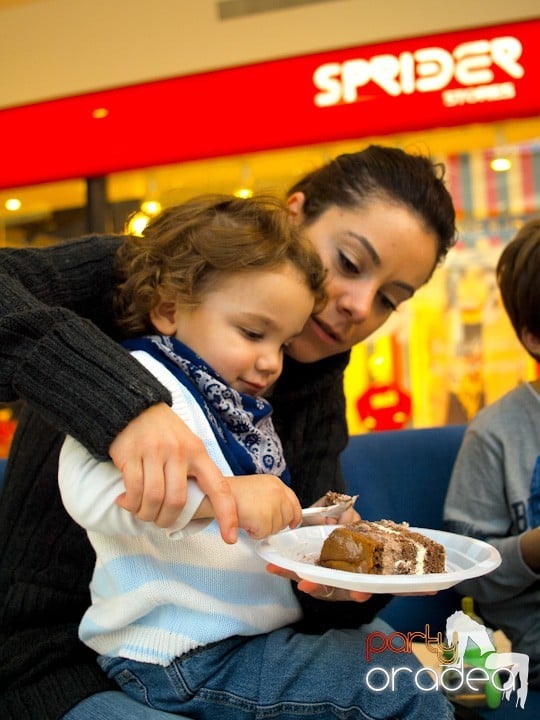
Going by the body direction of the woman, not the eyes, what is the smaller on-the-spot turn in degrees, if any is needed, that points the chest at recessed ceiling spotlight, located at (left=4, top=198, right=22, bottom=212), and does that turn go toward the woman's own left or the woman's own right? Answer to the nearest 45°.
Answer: approximately 135° to the woman's own left

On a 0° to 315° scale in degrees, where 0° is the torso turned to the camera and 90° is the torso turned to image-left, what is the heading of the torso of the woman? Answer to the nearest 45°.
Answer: approximately 315°

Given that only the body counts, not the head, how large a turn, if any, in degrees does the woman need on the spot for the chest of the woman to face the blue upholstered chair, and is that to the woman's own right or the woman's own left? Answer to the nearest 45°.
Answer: approximately 90° to the woman's own left

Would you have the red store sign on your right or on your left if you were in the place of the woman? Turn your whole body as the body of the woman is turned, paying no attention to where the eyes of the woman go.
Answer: on your left
